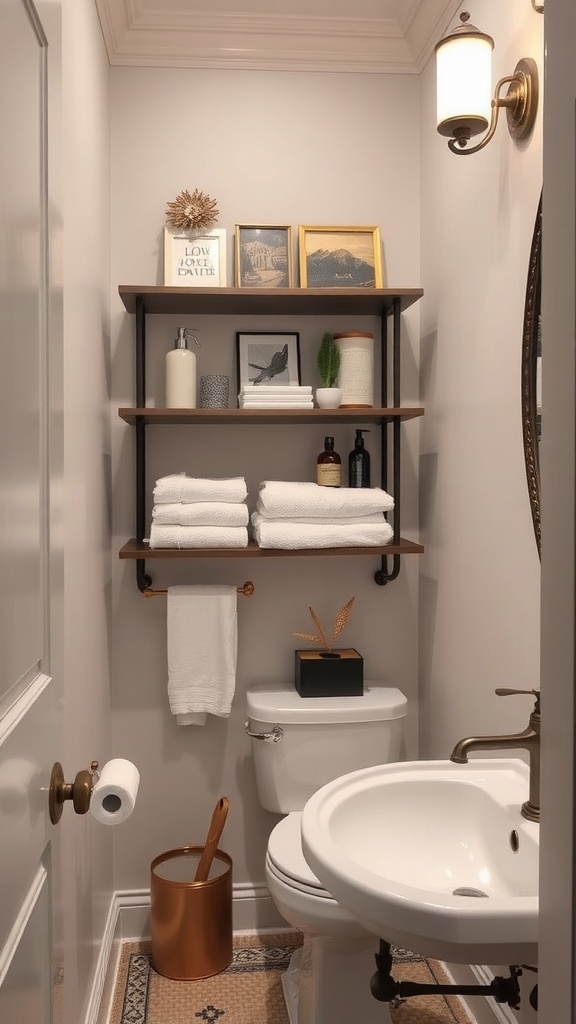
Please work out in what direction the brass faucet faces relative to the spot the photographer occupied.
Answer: facing to the left of the viewer

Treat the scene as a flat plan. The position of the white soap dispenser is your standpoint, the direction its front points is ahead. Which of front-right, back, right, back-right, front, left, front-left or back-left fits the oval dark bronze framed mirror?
front-right

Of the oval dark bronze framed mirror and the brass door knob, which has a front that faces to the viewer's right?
the brass door knob

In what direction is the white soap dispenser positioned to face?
to the viewer's right

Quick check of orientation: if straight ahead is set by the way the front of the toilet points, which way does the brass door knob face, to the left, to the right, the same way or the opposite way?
to the left

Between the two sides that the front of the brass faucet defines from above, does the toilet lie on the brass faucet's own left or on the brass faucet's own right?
on the brass faucet's own right

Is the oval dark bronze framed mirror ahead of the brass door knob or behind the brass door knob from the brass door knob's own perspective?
ahead

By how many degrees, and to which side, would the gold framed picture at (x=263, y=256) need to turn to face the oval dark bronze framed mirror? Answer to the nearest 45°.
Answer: approximately 45° to its left

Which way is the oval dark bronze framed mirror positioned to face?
to the viewer's left

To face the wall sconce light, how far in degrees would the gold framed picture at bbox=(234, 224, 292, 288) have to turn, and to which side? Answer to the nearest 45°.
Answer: approximately 45° to its left

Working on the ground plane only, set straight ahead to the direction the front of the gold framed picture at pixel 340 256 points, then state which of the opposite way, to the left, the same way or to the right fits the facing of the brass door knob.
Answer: to the left

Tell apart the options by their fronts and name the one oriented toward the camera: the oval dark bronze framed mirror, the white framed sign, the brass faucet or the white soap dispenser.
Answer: the white framed sign

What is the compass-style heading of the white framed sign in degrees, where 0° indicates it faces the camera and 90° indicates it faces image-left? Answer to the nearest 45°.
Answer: approximately 0°
